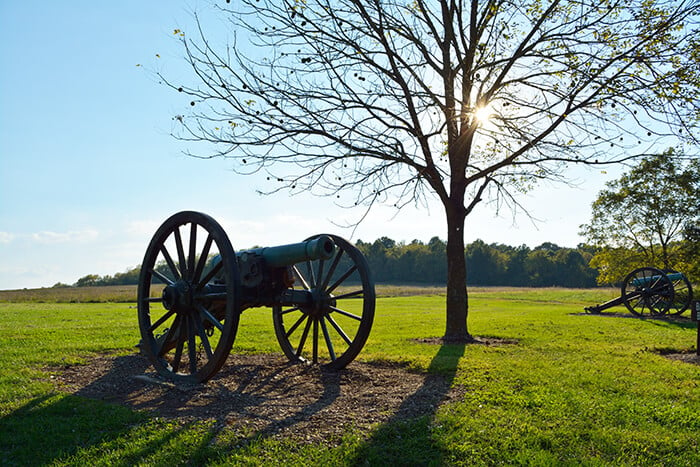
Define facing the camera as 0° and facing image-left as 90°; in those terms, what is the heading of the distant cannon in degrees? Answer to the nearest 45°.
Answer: approximately 315°
